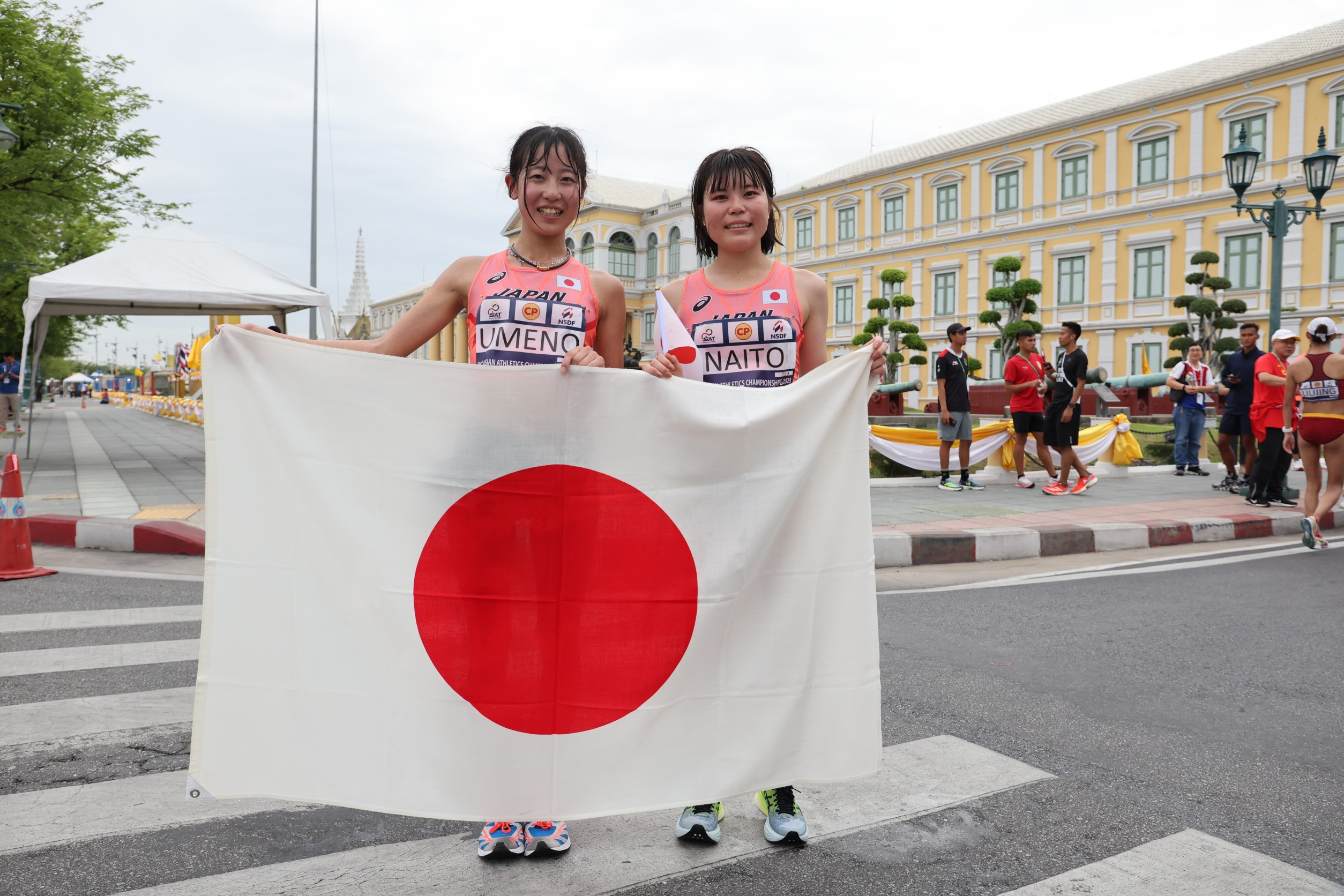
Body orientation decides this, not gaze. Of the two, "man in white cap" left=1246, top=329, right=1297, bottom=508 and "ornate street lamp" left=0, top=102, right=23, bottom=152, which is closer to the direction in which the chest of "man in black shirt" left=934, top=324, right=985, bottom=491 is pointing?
the man in white cap

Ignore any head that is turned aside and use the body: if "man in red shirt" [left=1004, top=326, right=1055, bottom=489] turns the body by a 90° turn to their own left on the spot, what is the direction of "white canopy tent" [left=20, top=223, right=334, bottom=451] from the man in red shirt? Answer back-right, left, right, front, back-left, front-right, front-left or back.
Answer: back-left

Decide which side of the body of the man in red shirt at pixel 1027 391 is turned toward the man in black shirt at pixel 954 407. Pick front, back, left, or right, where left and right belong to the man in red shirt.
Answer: right

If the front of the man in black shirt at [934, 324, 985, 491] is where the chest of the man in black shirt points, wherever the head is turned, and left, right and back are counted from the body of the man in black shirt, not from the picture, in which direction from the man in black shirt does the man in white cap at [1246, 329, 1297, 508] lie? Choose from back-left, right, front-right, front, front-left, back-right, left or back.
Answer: front-left
